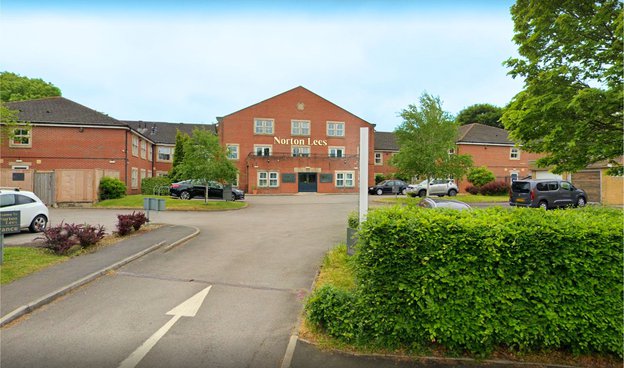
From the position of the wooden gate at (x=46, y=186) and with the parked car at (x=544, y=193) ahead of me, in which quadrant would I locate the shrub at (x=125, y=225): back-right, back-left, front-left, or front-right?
front-right

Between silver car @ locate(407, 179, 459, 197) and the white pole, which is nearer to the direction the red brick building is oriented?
the white pole

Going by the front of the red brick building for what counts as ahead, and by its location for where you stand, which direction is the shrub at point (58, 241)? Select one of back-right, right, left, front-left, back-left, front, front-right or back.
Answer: front

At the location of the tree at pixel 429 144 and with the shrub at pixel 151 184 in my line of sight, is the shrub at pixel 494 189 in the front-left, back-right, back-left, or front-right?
back-right

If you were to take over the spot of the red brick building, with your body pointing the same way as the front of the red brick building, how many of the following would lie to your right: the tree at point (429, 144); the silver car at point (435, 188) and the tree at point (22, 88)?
1

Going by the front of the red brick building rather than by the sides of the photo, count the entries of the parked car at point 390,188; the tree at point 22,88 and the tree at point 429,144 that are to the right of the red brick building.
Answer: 1

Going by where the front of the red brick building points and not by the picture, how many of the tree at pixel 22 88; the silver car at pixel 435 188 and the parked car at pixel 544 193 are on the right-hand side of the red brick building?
1

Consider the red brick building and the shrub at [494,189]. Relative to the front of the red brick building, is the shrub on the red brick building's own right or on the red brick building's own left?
on the red brick building's own left

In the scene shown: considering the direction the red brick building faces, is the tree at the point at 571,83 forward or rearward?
forward

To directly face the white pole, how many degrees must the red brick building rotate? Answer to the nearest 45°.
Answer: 0° — it already faces it

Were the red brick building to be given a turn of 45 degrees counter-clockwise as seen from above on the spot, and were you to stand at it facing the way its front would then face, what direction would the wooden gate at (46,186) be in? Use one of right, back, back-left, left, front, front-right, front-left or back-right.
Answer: right

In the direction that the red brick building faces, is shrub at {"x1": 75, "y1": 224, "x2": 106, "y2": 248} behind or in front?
in front

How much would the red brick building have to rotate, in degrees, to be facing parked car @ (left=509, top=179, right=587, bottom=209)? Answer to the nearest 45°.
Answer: approximately 45° to its left

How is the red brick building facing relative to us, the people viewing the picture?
facing the viewer

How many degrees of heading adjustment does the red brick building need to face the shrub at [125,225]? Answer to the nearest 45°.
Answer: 0° — it already faces it

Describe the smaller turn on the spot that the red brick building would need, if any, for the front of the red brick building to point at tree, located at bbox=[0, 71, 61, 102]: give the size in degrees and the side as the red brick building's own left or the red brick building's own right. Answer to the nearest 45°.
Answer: approximately 90° to the red brick building's own right

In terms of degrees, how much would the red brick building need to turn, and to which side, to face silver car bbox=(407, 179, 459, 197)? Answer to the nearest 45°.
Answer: approximately 45° to its left

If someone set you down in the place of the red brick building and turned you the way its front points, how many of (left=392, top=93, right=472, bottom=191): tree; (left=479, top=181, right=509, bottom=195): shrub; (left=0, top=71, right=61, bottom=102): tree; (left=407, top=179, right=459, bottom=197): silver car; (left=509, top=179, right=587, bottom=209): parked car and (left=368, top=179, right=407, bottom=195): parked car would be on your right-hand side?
1

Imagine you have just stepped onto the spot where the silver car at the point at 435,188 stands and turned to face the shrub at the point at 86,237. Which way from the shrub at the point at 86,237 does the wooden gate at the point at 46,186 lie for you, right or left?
right

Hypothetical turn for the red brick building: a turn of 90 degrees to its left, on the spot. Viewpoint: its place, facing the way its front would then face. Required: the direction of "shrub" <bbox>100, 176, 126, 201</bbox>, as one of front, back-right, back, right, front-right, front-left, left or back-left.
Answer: back-right

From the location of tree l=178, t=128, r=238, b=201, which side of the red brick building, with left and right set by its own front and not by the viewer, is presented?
front
